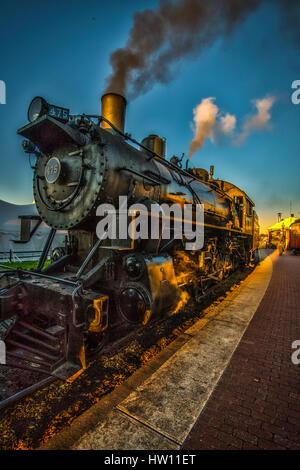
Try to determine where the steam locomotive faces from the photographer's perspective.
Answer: facing the viewer and to the left of the viewer
